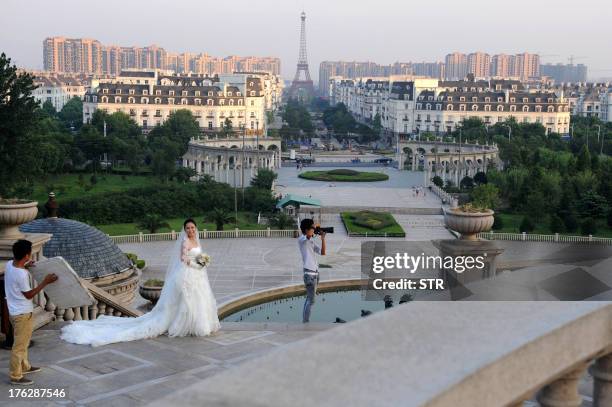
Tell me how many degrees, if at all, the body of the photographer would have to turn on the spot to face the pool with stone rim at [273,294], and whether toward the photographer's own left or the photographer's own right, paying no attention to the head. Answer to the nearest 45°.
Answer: approximately 90° to the photographer's own left

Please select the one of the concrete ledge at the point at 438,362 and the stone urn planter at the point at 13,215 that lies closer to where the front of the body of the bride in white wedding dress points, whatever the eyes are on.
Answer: the concrete ledge

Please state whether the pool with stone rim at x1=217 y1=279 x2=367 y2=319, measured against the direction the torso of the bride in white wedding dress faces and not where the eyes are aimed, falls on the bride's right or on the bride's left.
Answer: on the bride's left

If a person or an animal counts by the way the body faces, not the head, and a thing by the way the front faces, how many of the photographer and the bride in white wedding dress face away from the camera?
0

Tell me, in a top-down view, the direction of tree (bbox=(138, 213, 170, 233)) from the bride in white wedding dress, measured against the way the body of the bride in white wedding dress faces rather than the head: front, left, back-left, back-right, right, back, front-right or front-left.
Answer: back-left

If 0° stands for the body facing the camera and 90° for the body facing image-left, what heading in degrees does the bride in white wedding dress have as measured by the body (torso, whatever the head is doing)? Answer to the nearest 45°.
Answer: approximately 315°
